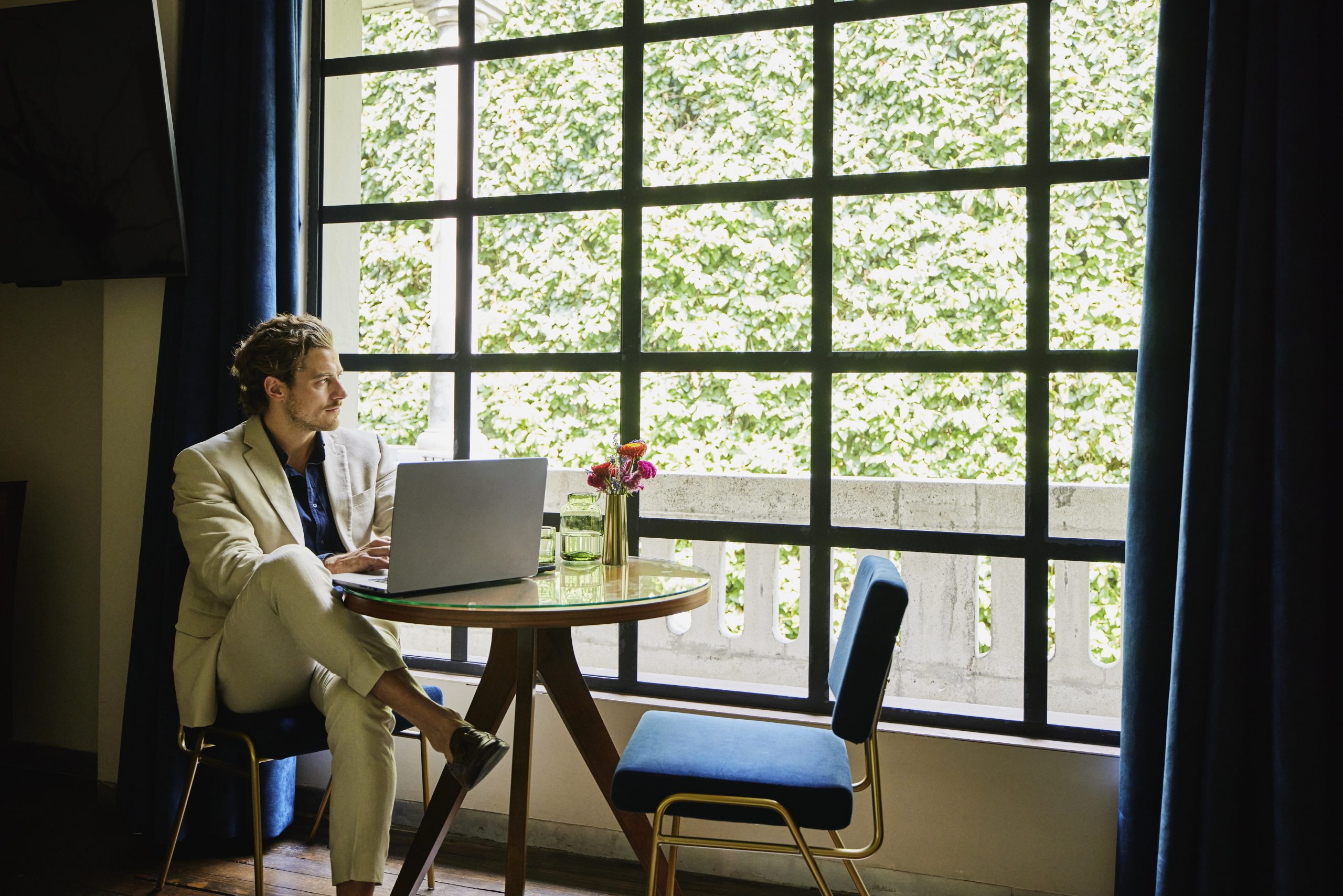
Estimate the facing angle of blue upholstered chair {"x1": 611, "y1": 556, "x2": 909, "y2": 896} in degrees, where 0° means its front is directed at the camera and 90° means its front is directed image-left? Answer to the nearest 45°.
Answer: approximately 90°

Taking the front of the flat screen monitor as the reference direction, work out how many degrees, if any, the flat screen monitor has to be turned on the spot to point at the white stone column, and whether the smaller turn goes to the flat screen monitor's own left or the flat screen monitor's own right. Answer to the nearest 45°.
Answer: approximately 90° to the flat screen monitor's own left

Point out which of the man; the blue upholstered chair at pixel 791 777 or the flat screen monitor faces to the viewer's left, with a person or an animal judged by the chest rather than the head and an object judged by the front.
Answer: the blue upholstered chair

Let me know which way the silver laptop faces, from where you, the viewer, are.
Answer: facing away from the viewer and to the left of the viewer

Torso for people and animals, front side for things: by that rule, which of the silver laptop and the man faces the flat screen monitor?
the silver laptop

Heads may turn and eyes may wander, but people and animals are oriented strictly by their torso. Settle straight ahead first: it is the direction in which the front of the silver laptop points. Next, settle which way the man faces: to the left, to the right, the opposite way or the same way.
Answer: the opposite way

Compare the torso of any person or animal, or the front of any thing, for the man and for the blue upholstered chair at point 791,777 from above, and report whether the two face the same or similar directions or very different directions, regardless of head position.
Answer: very different directions

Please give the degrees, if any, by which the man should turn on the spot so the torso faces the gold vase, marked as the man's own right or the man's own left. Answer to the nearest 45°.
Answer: approximately 45° to the man's own left

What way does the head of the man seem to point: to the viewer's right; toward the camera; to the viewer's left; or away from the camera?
to the viewer's right

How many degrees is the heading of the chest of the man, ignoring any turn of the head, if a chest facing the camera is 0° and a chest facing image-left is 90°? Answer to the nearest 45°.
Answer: approximately 315°

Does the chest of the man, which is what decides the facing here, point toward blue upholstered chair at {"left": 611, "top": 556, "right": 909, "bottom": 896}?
yes

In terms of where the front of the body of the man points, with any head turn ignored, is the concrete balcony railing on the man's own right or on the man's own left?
on the man's own left
